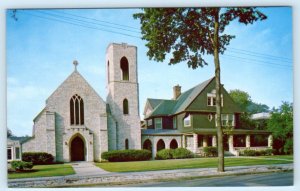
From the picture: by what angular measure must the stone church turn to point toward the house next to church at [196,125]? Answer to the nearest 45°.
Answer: approximately 90° to its left

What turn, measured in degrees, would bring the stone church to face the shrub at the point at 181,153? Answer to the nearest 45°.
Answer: approximately 90° to its left

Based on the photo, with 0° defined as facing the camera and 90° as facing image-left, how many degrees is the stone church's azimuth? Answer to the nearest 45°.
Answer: approximately 0°

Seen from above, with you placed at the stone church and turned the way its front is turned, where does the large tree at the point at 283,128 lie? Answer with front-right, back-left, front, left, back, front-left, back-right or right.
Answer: left

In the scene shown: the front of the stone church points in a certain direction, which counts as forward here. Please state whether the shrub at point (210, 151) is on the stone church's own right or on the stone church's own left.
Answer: on the stone church's own left

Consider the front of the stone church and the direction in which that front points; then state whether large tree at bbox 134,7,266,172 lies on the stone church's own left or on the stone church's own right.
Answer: on the stone church's own left

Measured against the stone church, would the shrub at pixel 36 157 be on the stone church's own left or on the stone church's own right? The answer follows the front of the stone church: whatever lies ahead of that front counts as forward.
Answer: on the stone church's own right

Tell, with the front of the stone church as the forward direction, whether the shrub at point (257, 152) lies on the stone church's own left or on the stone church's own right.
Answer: on the stone church's own left

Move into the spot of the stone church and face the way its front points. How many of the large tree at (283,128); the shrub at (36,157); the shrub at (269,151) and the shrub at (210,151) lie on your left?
3

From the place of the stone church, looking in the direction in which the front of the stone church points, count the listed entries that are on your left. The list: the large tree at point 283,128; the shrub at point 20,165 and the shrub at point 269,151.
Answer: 2

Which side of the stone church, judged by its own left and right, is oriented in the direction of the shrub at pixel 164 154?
left
